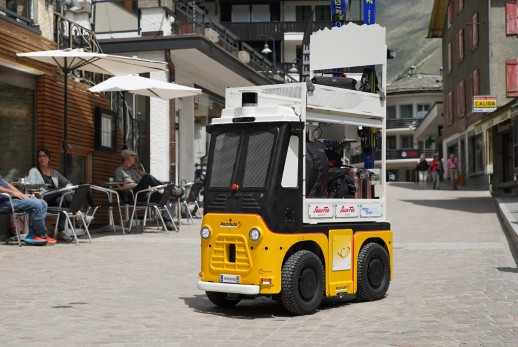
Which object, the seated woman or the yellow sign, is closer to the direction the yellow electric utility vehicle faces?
the seated woman

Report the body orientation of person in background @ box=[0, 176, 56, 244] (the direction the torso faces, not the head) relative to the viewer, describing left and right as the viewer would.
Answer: facing to the right of the viewer

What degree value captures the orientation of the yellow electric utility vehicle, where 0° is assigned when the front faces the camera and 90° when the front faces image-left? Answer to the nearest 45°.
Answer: approximately 45°

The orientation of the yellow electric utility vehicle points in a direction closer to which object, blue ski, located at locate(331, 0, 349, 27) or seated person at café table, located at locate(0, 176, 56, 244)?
the seated person at café table

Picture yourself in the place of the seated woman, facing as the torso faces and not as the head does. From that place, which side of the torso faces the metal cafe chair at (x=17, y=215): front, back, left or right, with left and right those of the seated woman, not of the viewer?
right

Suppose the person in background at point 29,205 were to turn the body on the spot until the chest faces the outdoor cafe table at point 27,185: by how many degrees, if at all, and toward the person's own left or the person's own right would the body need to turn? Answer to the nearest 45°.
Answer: approximately 90° to the person's own left

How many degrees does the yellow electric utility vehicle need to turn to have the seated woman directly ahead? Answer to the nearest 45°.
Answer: approximately 90° to its right

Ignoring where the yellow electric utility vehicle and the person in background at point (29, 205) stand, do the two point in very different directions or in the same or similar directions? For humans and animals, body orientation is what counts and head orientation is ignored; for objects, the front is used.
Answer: very different directions

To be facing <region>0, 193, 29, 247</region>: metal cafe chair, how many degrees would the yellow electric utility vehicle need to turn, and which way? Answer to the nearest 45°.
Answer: approximately 90° to its right
